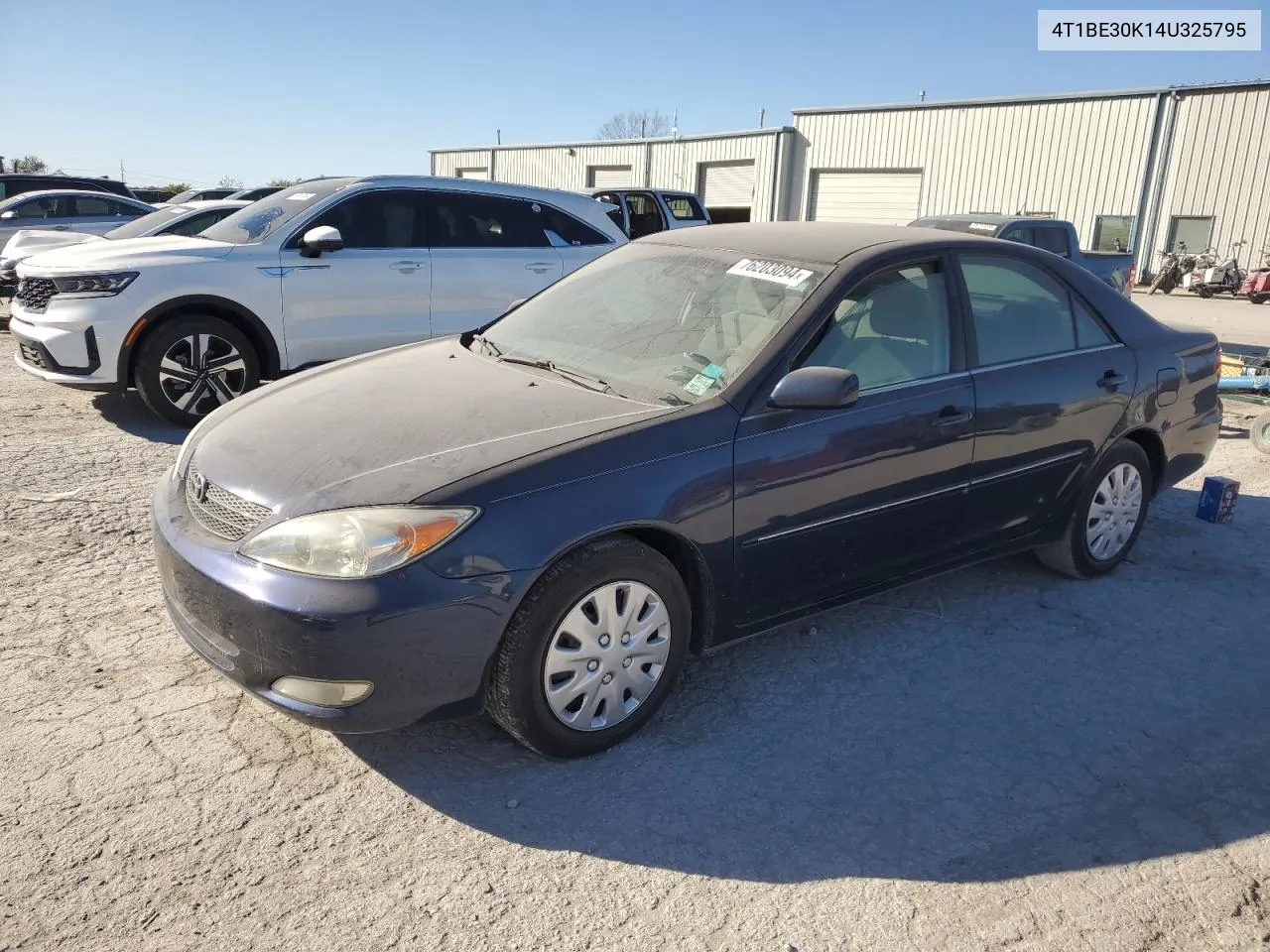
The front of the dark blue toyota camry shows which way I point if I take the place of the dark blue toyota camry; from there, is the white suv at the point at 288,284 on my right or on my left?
on my right

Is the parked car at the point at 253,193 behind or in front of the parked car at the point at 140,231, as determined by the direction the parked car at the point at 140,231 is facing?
behind

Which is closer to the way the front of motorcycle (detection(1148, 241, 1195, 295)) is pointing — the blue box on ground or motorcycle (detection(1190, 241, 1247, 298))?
the blue box on ground

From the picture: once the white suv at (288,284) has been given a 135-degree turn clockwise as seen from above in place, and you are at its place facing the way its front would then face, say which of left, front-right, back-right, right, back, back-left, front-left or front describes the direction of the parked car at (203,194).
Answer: front

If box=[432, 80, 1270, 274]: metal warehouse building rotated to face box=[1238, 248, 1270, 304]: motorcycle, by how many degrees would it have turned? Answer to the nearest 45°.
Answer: approximately 90° to its left

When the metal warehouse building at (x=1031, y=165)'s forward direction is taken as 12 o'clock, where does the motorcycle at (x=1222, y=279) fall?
The motorcycle is roughly at 9 o'clock from the metal warehouse building.

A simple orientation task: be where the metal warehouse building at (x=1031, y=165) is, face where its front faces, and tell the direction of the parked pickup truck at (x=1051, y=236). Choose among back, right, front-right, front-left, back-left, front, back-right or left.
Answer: front-left

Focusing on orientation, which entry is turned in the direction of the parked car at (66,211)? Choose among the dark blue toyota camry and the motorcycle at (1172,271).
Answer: the motorcycle
